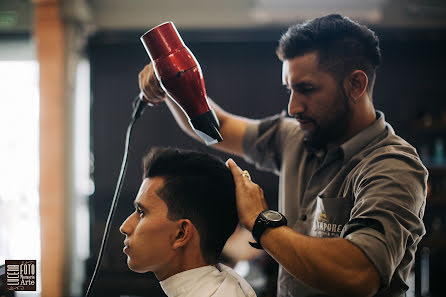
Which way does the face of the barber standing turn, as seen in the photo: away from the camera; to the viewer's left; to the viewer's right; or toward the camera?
to the viewer's left

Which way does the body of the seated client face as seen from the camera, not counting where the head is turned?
to the viewer's left

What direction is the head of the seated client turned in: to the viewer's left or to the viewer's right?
to the viewer's left

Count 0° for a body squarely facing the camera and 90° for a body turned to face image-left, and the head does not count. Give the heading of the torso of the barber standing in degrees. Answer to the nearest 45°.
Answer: approximately 45°
